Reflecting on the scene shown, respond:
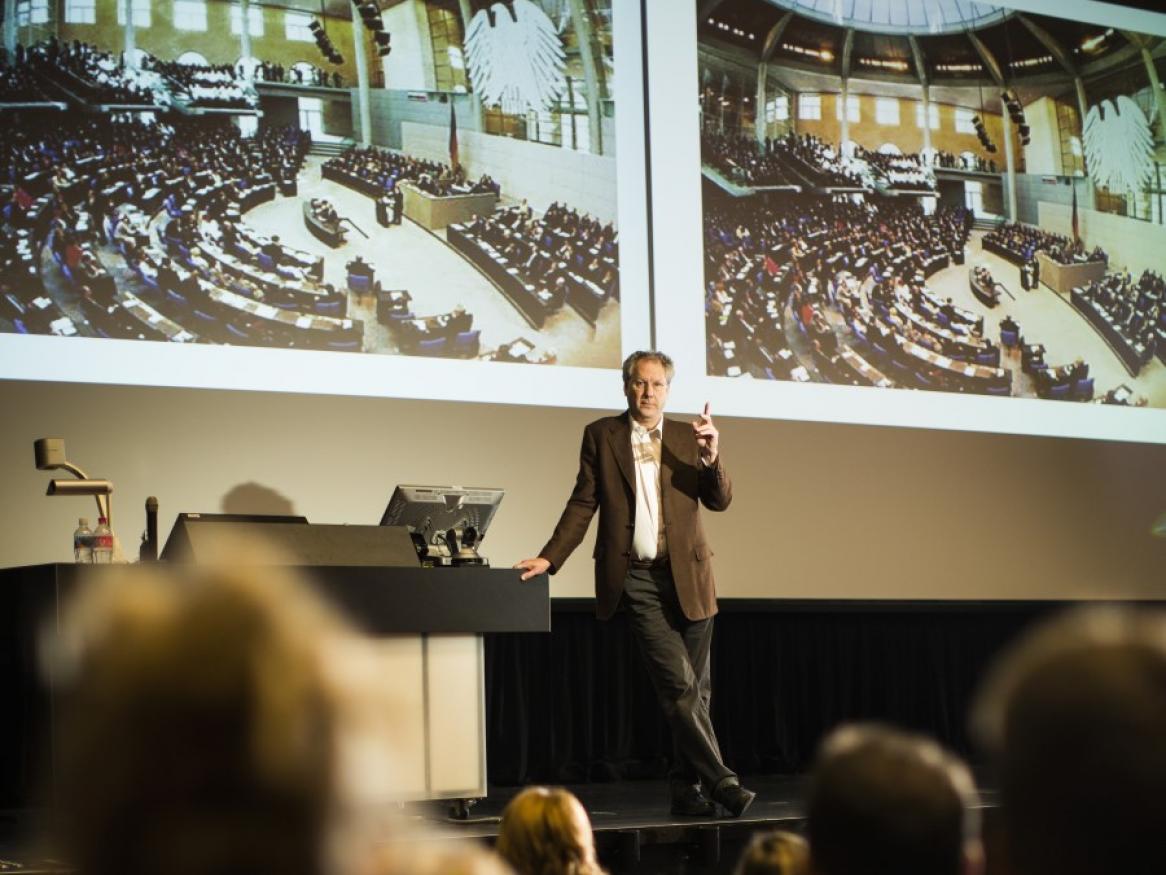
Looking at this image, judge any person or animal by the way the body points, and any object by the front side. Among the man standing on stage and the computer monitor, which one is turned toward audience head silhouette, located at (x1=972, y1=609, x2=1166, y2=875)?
the man standing on stage

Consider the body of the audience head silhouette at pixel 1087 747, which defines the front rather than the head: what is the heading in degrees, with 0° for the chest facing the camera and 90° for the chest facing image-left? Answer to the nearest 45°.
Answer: approximately 180°

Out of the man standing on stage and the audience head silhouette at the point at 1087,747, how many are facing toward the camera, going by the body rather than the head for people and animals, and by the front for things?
1

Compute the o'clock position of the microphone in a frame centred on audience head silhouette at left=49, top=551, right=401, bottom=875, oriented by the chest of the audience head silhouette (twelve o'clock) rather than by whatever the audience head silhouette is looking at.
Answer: The microphone is roughly at 12 o'clock from the audience head silhouette.

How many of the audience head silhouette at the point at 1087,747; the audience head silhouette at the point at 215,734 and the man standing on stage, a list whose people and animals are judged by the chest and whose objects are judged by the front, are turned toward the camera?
1

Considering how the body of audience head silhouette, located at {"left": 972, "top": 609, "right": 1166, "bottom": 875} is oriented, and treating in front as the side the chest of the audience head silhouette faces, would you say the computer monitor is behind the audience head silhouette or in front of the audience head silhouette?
in front

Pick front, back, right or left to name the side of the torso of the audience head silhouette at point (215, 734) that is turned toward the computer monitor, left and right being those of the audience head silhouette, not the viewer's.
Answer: front

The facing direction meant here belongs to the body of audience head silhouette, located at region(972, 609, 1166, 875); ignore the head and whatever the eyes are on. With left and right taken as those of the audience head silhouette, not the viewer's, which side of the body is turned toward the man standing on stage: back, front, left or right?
front

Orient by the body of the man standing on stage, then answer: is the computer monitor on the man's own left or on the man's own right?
on the man's own right

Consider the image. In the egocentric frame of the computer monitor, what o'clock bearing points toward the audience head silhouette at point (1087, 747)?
The audience head silhouette is roughly at 6 o'clock from the computer monitor.

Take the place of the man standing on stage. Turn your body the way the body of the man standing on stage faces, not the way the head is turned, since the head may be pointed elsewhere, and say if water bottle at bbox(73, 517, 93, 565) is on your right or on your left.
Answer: on your right

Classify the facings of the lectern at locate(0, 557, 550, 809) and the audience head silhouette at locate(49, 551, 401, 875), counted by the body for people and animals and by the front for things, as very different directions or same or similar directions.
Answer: very different directions

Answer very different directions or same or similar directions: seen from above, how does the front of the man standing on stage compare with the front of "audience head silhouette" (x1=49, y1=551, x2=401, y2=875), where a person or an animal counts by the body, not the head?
very different directions

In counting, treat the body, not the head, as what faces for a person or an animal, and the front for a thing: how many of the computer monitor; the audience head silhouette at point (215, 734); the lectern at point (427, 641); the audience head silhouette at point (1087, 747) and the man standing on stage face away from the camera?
3

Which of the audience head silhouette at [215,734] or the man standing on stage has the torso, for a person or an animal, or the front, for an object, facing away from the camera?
the audience head silhouette
